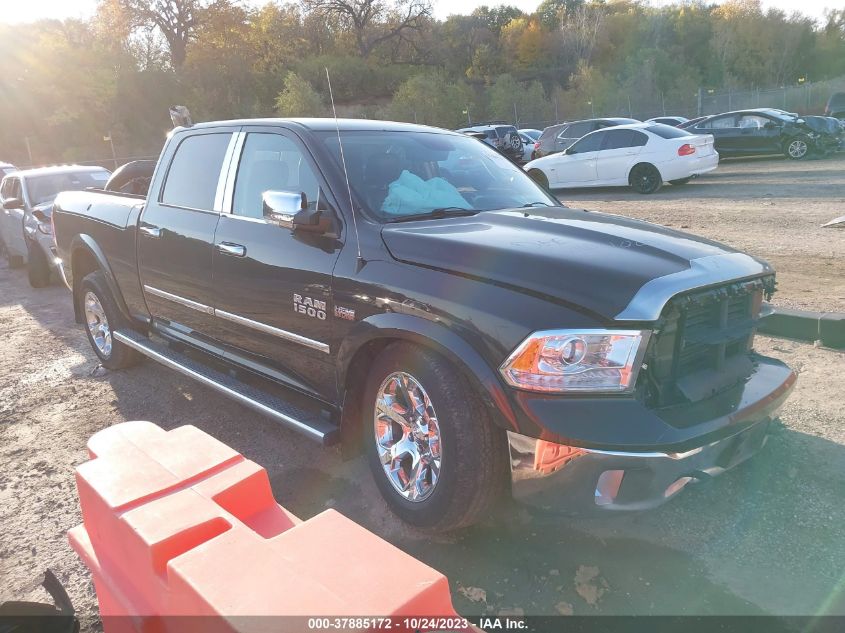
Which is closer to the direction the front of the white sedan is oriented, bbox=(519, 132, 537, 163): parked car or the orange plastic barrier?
the parked car

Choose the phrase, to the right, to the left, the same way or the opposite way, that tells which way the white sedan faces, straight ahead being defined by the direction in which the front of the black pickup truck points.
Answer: the opposite way

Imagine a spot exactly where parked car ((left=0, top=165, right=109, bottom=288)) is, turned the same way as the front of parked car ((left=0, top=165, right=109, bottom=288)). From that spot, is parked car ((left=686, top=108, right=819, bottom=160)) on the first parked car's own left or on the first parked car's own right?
on the first parked car's own left

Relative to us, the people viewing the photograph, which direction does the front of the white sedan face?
facing away from the viewer and to the left of the viewer

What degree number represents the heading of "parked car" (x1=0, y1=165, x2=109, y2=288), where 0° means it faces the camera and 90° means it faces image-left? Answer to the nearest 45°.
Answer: approximately 315°

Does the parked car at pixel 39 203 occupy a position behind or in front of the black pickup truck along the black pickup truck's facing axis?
behind

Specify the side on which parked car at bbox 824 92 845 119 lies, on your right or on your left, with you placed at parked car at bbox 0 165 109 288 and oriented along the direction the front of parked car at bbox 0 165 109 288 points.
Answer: on your left

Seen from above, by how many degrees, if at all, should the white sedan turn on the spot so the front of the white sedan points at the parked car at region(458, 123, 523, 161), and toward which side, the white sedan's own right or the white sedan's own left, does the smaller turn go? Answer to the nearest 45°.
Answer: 0° — it already faces it

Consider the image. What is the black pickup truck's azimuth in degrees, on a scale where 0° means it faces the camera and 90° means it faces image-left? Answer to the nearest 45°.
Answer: approximately 315°

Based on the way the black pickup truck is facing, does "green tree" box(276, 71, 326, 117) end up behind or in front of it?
behind

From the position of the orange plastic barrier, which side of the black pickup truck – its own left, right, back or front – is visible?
right

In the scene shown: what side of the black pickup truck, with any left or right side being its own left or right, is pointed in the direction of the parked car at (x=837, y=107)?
left
